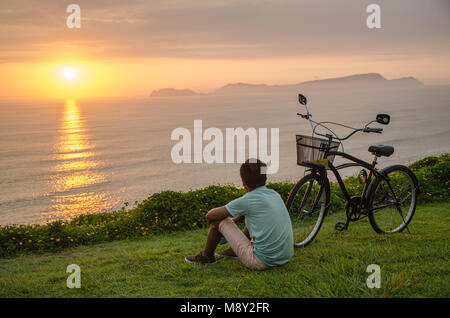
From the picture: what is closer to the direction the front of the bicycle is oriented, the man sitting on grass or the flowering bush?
the man sitting on grass

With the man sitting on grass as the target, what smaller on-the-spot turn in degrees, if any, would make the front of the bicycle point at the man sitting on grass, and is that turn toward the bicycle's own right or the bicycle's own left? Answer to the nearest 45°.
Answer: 0° — it already faces them

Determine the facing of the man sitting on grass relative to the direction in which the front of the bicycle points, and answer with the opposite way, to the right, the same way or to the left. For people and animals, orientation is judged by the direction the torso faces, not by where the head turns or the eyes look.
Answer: to the right

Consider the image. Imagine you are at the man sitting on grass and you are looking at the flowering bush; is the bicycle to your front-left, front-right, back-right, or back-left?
front-right

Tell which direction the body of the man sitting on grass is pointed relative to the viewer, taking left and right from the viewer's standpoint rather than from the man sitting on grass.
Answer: facing away from the viewer and to the left of the viewer

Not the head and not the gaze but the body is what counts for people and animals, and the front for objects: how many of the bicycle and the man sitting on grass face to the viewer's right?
0

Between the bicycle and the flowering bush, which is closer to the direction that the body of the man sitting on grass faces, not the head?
the flowering bush

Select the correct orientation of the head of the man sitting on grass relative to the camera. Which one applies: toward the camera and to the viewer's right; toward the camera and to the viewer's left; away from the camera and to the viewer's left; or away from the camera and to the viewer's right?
away from the camera and to the viewer's left

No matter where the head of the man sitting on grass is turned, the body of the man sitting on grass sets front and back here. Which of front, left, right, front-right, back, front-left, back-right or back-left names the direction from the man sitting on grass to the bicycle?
right

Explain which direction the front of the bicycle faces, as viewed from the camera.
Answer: facing the viewer and to the left of the viewer
